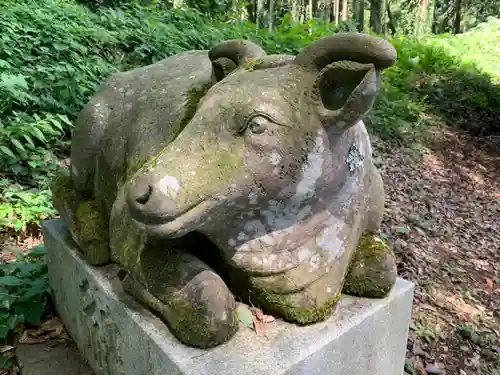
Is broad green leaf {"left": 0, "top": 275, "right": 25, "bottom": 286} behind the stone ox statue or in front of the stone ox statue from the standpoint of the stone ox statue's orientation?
behind

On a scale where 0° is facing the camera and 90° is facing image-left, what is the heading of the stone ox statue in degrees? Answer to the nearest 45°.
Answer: approximately 315°

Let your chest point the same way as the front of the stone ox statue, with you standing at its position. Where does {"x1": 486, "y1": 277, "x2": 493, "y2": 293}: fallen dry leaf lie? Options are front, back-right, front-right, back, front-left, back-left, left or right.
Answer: left

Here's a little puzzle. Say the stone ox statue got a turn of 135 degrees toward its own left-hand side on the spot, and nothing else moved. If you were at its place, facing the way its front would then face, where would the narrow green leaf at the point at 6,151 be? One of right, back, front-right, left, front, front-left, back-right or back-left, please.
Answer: front-left
